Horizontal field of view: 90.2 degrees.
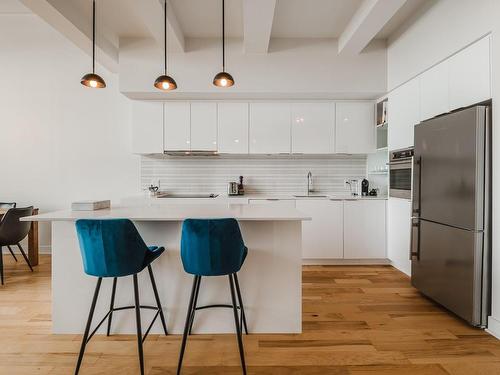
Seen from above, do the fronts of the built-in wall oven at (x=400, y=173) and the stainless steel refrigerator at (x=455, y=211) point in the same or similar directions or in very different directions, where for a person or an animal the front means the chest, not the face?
same or similar directions

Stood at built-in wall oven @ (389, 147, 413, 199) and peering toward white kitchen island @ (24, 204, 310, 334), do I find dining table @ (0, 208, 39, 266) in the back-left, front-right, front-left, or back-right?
front-right

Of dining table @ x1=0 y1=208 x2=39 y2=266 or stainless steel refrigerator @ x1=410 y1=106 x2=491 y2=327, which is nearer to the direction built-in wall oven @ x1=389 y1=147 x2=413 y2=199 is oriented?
the dining table

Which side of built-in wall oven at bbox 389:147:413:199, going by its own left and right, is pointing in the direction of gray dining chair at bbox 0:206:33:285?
front

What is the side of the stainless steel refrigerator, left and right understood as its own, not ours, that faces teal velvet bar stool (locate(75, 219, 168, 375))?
front

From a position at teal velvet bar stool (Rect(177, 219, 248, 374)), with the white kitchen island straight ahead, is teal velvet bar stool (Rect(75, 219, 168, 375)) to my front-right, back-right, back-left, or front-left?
front-left

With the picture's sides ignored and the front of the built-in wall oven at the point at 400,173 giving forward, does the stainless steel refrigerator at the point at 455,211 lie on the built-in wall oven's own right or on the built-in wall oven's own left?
on the built-in wall oven's own left

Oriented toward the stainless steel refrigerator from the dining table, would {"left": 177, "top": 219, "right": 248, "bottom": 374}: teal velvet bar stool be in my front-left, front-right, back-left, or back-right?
front-right

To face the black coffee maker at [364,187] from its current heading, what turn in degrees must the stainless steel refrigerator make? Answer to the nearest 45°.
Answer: approximately 90° to its right

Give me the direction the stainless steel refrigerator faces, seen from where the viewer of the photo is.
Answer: facing the viewer and to the left of the viewer

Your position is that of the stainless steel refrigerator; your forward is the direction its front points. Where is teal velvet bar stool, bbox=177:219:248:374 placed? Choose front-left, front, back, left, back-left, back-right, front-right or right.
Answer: front

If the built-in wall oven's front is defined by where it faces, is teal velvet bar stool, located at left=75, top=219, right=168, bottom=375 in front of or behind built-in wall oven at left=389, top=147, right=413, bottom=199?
in front

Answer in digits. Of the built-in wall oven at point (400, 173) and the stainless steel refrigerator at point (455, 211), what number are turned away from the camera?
0

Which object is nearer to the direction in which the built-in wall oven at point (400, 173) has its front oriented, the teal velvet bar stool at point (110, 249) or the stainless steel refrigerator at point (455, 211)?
the teal velvet bar stool
